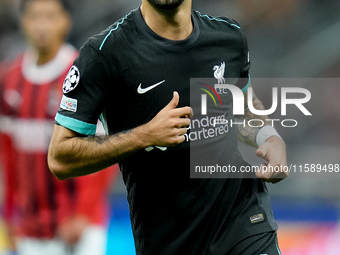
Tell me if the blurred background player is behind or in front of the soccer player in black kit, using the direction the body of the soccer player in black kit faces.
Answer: behind

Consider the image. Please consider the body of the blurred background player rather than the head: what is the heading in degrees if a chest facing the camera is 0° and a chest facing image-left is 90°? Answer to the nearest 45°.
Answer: approximately 45°

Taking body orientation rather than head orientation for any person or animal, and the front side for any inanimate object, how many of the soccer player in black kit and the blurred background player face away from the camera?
0

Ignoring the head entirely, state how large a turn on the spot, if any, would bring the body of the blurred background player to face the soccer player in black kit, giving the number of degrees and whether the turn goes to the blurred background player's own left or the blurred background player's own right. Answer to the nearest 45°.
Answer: approximately 45° to the blurred background player's own left
